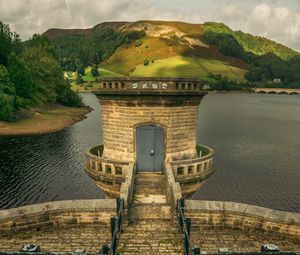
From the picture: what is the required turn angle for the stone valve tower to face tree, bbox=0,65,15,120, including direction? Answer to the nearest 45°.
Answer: approximately 135° to its right

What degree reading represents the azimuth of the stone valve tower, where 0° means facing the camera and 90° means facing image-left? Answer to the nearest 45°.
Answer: approximately 0°
